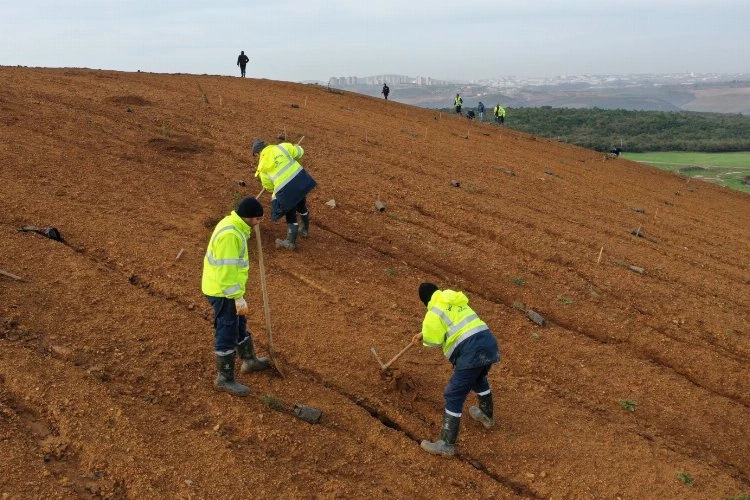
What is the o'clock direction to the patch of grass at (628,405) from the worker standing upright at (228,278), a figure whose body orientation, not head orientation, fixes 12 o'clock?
The patch of grass is roughly at 12 o'clock from the worker standing upright.

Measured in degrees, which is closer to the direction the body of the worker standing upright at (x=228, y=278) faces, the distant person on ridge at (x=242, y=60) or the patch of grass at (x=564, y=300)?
the patch of grass

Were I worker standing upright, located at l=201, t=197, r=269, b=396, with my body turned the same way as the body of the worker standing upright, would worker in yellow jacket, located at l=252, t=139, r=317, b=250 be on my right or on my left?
on my left

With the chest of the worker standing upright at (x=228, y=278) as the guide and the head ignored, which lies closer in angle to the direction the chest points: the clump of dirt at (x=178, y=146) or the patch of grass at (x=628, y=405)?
the patch of grass

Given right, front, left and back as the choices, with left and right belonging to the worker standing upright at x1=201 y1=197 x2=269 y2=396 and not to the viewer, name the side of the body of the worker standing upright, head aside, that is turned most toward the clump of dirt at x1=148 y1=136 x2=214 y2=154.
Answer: left

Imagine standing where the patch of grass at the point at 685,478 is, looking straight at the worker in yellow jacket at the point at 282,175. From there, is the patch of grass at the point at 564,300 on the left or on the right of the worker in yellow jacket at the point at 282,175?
right

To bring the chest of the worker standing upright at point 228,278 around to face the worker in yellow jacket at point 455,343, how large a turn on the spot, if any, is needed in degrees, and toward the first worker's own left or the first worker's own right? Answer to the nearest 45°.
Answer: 0° — they already face them

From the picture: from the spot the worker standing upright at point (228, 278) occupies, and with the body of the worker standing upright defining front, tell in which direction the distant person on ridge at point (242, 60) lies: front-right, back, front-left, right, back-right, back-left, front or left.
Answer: left

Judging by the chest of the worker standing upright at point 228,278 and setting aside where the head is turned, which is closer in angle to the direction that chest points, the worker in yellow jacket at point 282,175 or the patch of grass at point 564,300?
the patch of grass

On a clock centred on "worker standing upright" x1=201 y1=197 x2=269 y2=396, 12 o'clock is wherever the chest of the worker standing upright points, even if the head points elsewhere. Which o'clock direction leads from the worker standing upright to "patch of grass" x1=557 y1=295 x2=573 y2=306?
The patch of grass is roughly at 11 o'clock from the worker standing upright.

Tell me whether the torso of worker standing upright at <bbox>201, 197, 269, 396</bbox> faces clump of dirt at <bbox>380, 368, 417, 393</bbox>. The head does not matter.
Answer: yes

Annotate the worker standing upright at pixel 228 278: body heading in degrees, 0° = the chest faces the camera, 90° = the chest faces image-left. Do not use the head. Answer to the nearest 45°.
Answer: approximately 270°
